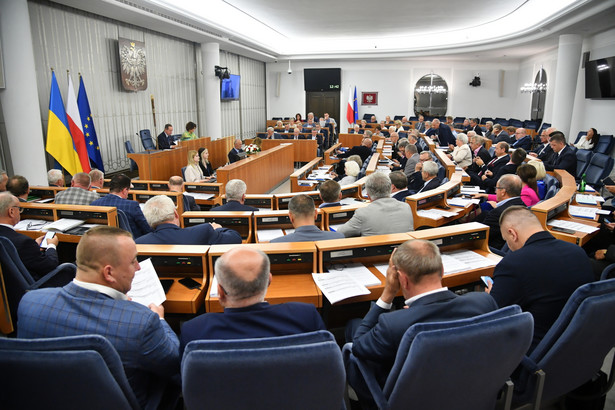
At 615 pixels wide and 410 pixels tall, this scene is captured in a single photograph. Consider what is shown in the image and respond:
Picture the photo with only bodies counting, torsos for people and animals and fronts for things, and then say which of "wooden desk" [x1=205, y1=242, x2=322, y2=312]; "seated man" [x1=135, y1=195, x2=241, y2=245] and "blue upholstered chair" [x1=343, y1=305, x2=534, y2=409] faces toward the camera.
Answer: the wooden desk

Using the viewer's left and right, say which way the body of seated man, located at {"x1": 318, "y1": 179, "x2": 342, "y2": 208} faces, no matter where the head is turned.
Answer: facing away from the viewer

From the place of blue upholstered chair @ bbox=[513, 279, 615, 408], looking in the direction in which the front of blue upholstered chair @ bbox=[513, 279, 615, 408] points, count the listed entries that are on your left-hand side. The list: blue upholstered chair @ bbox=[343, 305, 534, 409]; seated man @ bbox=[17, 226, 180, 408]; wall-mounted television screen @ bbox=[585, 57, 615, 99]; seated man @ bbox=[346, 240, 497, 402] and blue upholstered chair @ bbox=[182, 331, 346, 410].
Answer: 4

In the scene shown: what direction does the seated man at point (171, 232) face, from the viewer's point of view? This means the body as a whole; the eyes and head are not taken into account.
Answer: away from the camera

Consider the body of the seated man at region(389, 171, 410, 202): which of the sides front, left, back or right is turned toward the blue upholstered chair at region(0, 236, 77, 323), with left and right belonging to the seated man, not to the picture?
left

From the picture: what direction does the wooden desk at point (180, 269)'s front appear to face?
toward the camera

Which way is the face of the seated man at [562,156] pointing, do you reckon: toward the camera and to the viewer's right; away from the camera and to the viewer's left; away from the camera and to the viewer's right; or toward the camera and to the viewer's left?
toward the camera and to the viewer's left

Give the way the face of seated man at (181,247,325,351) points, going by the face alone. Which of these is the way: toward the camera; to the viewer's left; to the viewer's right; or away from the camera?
away from the camera

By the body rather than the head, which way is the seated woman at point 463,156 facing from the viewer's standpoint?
to the viewer's left

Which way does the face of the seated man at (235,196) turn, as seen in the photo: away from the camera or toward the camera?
away from the camera

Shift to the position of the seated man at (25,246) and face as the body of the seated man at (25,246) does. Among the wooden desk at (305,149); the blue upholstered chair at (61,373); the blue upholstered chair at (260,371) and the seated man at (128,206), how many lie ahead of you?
2

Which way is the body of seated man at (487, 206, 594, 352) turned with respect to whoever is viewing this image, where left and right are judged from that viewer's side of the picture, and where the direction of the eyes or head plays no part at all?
facing away from the viewer and to the left of the viewer

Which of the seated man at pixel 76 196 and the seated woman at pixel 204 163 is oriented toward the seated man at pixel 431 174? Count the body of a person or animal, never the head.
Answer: the seated woman

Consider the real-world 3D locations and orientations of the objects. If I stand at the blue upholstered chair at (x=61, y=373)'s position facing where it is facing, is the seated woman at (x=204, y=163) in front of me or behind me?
in front

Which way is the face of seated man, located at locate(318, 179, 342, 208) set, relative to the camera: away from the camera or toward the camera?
away from the camera

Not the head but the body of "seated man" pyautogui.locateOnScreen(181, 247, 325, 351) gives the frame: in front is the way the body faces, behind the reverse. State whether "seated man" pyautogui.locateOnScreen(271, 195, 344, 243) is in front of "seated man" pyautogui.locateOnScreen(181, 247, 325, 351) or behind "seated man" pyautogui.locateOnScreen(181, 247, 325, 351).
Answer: in front
